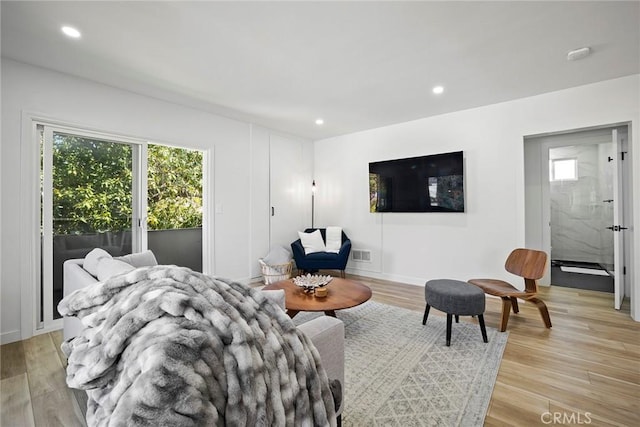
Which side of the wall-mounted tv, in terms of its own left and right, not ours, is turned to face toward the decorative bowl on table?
front

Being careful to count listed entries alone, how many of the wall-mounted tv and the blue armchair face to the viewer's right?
0

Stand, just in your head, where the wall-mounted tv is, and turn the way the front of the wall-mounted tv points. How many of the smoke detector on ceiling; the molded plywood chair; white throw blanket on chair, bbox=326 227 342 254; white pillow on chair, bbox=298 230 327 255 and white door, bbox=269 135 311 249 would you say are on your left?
2

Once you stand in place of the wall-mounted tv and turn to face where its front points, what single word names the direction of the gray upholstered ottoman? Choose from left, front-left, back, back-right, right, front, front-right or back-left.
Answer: front-left

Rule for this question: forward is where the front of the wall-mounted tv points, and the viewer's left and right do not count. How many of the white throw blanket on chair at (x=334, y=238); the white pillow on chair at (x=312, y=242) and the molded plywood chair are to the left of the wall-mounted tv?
1

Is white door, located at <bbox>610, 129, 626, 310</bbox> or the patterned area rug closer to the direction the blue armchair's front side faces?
the patterned area rug

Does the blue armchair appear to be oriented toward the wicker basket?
no

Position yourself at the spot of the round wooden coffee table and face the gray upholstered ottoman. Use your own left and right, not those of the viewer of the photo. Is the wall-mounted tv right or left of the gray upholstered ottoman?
left

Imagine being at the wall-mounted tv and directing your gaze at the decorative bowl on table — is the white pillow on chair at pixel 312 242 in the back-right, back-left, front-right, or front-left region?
front-right

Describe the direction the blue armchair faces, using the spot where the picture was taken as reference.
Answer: facing the viewer

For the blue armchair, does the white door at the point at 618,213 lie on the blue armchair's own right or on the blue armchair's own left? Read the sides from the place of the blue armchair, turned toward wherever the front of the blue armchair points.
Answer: on the blue armchair's own left

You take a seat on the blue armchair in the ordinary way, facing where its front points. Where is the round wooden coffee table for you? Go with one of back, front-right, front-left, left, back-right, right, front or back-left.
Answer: front

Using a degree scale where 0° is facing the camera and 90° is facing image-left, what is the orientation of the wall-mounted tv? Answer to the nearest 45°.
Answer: approximately 45°

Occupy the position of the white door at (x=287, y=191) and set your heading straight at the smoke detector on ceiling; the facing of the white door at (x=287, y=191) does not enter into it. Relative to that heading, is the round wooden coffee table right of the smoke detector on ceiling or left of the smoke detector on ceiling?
right

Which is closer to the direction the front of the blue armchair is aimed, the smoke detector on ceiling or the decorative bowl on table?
the decorative bowl on table

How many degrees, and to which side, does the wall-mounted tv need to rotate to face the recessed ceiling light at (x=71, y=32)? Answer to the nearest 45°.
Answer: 0° — it already faces it
